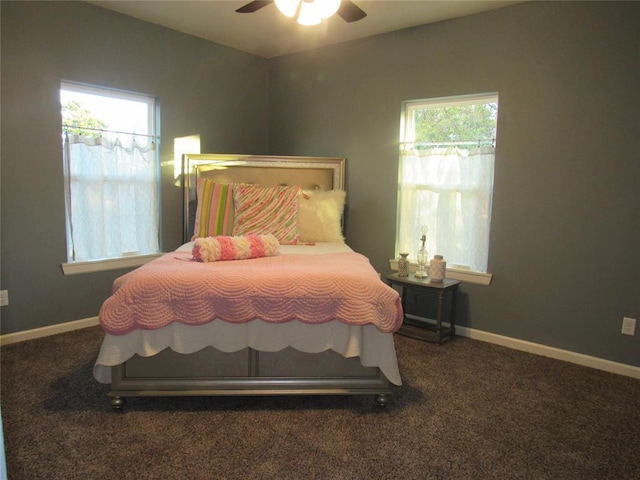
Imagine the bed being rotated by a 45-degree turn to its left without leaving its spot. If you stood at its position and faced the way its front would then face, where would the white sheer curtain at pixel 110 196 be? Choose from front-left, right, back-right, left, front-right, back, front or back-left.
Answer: back

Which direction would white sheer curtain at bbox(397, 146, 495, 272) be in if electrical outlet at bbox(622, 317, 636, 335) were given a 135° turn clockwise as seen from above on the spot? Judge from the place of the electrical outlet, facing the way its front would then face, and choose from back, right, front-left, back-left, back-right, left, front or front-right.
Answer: front-left

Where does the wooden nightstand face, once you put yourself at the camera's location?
facing the viewer and to the left of the viewer

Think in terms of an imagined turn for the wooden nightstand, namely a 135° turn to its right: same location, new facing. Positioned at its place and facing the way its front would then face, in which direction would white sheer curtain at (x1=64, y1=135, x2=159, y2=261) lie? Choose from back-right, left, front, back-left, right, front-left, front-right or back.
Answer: left

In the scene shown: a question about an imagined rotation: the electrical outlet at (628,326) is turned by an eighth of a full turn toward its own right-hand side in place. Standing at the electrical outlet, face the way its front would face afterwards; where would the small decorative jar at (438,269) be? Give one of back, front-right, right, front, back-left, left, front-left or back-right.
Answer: front-right

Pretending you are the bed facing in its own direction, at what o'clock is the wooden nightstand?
The wooden nightstand is roughly at 8 o'clock from the bed.

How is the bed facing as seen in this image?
toward the camera

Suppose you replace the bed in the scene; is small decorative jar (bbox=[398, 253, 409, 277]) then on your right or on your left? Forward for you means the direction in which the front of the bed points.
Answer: on your left

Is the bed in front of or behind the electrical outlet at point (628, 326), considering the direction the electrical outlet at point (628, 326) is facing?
in front
